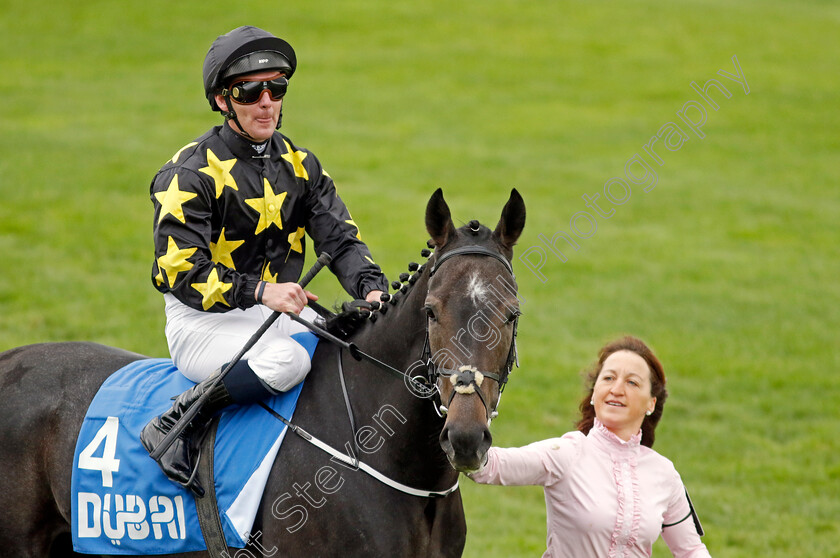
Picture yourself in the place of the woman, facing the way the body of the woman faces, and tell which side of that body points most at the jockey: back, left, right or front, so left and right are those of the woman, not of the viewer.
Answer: right

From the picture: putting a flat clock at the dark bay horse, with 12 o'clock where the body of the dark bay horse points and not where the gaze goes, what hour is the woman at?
The woman is roughly at 10 o'clock from the dark bay horse.

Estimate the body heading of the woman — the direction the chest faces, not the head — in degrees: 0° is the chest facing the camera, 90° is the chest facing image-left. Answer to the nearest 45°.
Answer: approximately 0°

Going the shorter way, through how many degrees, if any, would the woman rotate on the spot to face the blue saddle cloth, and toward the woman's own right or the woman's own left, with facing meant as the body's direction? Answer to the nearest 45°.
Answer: approximately 90° to the woman's own right

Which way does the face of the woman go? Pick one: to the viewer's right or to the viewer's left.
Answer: to the viewer's left

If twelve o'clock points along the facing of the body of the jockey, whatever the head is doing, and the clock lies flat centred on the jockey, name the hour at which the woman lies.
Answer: The woman is roughly at 11 o'clock from the jockey.
